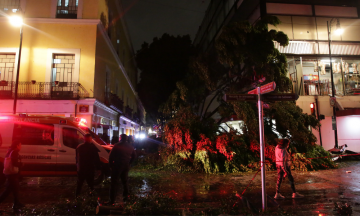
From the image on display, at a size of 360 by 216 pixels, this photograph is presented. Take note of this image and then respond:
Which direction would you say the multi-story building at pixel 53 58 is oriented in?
toward the camera

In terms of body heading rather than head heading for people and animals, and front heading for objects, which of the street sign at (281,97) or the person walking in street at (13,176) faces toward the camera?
the street sign

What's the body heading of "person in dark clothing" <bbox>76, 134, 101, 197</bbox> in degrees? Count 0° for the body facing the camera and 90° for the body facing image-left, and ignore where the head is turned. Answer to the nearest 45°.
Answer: approximately 180°

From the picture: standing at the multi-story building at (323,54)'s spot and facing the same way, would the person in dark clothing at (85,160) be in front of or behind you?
in front

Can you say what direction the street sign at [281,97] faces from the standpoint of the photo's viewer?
facing the viewer

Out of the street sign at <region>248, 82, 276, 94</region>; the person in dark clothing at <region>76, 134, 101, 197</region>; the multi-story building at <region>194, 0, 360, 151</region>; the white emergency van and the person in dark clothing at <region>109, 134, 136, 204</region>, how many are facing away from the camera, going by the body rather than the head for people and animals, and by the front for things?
2
